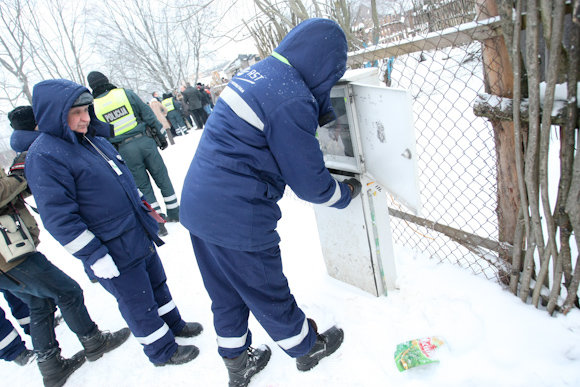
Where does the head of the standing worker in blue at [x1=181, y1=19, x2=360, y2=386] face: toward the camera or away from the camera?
away from the camera

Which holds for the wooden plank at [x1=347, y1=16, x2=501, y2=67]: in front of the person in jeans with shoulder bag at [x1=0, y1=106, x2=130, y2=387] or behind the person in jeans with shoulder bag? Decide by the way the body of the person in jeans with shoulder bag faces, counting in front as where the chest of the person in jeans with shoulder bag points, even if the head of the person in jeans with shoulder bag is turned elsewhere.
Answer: in front

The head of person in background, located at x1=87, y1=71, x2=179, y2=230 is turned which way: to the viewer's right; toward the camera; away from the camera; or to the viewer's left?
away from the camera

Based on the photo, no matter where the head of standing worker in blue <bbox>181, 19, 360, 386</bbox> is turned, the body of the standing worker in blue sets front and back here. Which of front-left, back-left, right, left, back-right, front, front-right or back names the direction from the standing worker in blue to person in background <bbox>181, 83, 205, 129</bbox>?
front-left

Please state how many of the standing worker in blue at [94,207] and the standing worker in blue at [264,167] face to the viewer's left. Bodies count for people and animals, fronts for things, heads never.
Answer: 0

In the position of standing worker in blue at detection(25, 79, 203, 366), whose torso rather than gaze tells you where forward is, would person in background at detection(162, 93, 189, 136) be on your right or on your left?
on your left

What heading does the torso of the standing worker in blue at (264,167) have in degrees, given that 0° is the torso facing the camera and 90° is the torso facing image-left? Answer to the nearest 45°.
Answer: approximately 225°

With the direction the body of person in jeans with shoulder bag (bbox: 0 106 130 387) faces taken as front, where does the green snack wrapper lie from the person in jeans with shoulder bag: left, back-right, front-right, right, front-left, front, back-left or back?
front-right

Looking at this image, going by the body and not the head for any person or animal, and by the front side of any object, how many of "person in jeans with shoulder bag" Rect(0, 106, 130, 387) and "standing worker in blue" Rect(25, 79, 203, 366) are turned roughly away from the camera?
0

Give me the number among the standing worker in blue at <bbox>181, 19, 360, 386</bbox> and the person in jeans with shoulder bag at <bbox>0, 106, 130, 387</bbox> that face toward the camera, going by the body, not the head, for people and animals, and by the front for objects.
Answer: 0

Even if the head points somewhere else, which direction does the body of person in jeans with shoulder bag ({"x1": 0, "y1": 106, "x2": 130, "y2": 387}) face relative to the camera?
to the viewer's right
